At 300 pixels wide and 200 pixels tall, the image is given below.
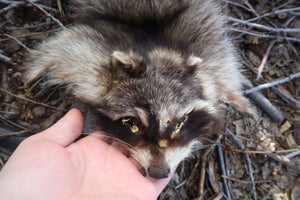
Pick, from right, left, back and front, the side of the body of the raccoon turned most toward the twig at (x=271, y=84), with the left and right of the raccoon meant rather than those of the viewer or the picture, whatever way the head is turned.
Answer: left

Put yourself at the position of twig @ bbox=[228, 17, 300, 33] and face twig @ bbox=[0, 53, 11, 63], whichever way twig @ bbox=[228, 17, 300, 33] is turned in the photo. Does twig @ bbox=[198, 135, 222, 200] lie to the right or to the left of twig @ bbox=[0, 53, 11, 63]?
left

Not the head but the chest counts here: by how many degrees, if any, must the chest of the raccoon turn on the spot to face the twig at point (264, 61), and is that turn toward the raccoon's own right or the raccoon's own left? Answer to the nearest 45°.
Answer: approximately 135° to the raccoon's own left

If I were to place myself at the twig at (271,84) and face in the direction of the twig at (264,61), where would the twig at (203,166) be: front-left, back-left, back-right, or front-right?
back-left

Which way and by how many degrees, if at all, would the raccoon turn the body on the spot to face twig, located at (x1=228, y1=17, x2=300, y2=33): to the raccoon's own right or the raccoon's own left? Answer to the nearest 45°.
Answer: approximately 135° to the raccoon's own left

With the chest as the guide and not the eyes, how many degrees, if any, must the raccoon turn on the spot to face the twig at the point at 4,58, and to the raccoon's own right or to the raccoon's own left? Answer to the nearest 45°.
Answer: approximately 135° to the raccoon's own right

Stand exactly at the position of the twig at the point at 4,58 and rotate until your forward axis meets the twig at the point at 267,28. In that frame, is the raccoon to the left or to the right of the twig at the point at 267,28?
right

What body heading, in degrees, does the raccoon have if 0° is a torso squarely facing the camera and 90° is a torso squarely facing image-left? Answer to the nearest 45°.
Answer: approximately 0°

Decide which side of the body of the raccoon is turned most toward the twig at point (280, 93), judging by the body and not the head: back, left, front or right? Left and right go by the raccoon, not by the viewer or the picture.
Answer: left
